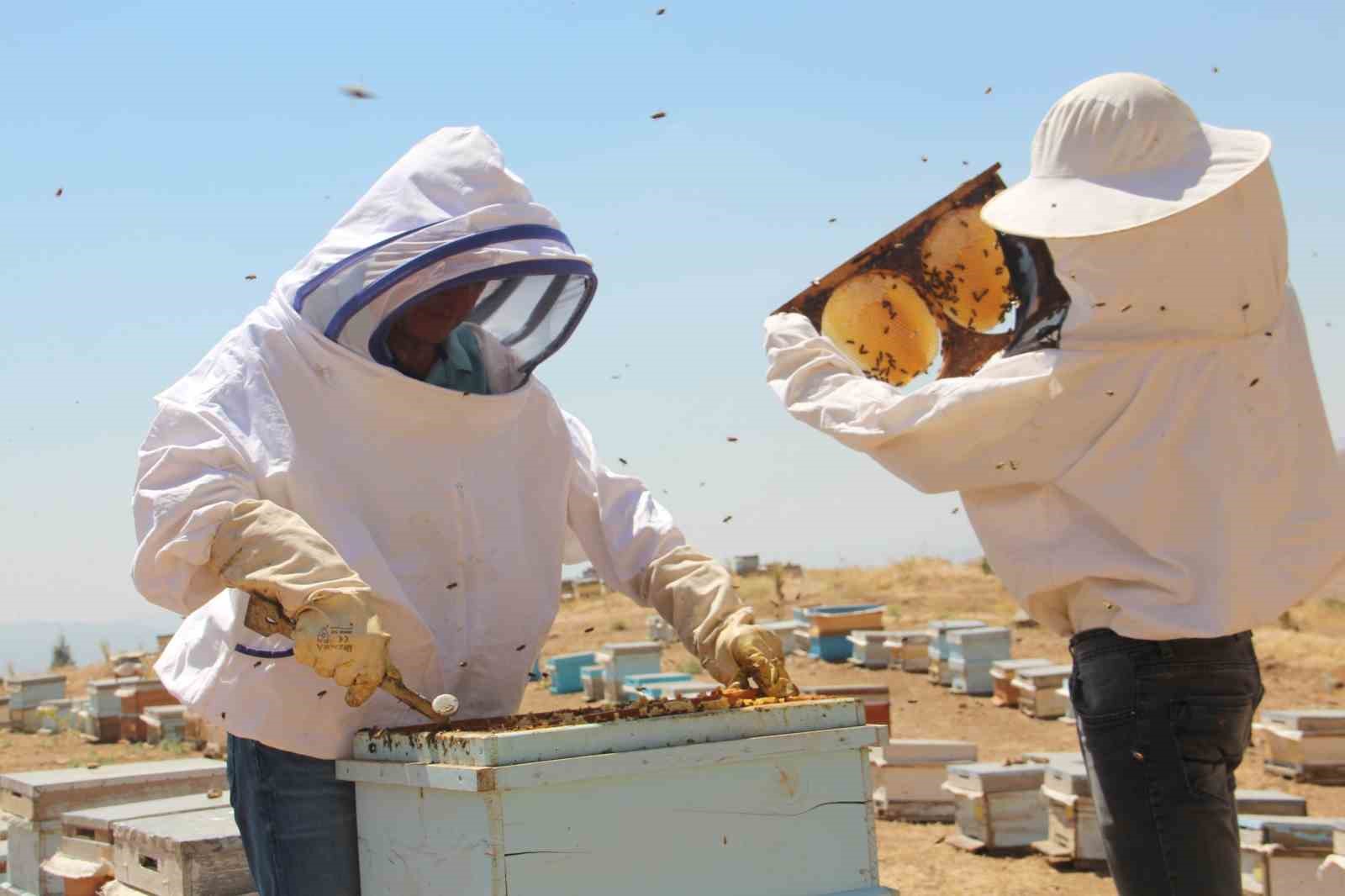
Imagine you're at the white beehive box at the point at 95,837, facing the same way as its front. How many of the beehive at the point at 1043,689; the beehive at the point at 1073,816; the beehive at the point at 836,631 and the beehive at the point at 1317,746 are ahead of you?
0

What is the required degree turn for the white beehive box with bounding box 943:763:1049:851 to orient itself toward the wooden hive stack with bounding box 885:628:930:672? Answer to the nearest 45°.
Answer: approximately 135° to its right

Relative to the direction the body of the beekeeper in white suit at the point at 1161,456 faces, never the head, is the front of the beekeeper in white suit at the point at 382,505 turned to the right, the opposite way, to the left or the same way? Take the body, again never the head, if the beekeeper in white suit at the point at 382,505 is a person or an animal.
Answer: the opposite way

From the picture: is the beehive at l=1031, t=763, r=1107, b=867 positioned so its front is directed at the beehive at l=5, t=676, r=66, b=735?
no

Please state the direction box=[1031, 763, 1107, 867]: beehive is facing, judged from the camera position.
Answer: facing the viewer and to the left of the viewer

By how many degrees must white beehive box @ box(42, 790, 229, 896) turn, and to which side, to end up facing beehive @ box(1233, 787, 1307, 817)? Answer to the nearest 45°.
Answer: approximately 135° to its left

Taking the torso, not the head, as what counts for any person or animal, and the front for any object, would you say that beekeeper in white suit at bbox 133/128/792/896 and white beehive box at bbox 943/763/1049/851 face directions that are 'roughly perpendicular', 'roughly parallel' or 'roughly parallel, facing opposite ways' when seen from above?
roughly perpendicular

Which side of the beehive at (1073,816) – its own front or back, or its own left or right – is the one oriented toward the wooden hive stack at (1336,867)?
left

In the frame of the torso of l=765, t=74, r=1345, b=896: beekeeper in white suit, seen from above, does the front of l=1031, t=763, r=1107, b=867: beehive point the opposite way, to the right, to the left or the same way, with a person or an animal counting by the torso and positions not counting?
to the left

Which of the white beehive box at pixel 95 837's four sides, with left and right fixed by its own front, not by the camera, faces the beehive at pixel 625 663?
back

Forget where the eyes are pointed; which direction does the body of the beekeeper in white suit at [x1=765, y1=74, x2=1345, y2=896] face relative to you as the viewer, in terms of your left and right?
facing away from the viewer and to the left of the viewer

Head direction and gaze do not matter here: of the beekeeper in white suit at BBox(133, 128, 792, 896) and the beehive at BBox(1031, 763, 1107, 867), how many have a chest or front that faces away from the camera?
0

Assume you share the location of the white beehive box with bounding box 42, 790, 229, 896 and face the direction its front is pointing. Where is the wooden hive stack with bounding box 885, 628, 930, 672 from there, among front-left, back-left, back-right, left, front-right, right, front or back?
back

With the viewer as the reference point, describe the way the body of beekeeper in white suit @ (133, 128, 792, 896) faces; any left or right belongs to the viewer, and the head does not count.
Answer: facing the viewer and to the right of the viewer

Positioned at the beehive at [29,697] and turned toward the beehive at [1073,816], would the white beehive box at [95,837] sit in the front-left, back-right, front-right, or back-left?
front-right

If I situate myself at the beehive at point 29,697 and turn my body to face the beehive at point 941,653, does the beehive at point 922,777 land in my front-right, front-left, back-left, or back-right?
front-right
